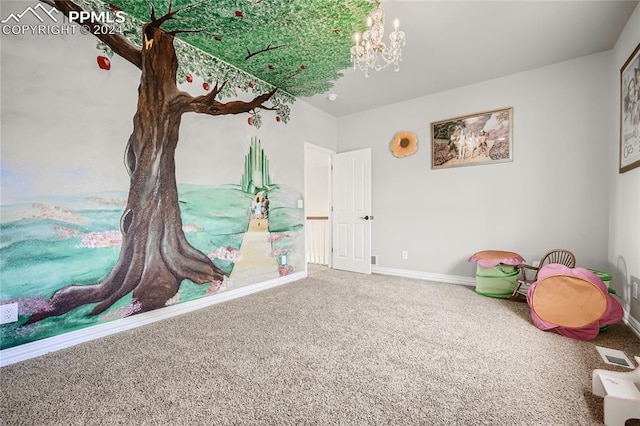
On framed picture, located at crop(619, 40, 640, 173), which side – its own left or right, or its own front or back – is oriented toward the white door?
front

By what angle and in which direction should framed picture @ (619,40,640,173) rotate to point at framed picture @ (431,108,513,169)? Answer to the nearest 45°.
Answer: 0° — it already faces it

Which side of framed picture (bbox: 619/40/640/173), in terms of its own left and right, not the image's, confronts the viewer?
left
